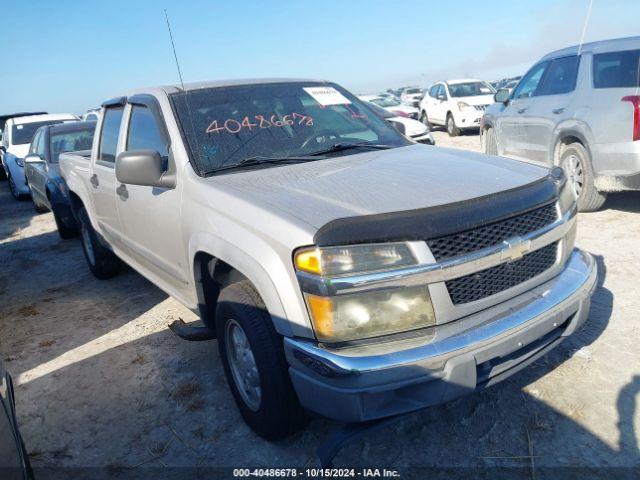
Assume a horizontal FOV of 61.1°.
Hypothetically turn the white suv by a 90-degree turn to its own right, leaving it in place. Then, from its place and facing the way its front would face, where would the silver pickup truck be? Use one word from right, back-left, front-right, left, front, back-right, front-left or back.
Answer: front-left

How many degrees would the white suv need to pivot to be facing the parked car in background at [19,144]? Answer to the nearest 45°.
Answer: approximately 90° to its right

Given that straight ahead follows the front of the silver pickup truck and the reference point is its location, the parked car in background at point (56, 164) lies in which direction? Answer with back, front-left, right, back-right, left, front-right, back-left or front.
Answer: back

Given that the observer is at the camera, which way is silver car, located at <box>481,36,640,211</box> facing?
facing away from the viewer and to the left of the viewer

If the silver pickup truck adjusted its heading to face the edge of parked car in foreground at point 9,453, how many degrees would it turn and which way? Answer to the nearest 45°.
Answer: approximately 90° to its right

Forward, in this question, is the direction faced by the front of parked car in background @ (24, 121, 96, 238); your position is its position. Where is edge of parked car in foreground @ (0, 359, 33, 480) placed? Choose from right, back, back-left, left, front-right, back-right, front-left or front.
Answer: front-right
